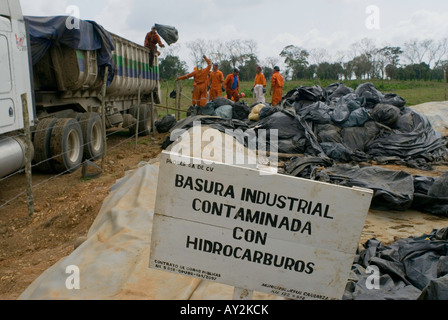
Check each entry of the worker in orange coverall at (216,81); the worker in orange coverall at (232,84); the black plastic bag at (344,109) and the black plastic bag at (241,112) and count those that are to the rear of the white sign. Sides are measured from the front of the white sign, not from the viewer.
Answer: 4

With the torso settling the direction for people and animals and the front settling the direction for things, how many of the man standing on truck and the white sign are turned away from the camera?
0

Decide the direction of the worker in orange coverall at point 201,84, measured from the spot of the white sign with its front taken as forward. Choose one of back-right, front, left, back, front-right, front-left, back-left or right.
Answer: back

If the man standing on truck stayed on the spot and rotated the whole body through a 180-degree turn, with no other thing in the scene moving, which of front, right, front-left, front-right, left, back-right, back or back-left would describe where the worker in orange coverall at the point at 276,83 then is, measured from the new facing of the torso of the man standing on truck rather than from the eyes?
back-right

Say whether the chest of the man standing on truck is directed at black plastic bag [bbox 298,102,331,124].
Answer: yes

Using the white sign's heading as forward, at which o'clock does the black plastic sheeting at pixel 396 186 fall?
The black plastic sheeting is roughly at 7 o'clock from the white sign.

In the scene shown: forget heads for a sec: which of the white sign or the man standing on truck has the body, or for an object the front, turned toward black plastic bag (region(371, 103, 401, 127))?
the man standing on truck

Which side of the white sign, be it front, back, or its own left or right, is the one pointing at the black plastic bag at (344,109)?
back

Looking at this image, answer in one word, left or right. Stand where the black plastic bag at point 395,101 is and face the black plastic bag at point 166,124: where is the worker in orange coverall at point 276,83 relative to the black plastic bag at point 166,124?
right

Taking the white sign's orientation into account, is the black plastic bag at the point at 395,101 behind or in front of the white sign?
behind

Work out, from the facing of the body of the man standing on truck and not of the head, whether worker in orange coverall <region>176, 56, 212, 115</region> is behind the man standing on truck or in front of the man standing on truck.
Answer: in front

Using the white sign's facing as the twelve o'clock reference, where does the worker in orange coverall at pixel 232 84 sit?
The worker in orange coverall is roughly at 6 o'clock from the white sign.

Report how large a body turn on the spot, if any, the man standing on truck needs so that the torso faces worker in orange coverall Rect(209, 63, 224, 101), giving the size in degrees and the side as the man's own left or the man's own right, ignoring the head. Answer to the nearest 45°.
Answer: approximately 45° to the man's own left

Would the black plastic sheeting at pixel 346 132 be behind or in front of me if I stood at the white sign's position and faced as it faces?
behind

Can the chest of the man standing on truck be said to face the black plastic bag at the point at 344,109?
yes

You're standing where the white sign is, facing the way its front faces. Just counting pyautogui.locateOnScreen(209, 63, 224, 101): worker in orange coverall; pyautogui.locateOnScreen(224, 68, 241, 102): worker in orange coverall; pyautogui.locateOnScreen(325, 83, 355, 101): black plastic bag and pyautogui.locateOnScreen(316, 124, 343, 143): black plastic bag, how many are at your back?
4

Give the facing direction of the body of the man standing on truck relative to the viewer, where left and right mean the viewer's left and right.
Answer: facing the viewer and to the right of the viewer
